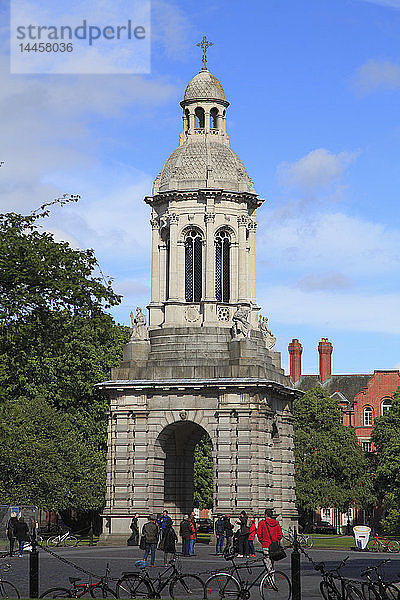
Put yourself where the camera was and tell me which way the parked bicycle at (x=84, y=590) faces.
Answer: facing to the right of the viewer

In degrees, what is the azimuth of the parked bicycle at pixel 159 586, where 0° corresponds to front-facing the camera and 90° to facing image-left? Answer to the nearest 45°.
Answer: approximately 270°

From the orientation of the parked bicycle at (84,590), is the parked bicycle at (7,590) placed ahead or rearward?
rearward

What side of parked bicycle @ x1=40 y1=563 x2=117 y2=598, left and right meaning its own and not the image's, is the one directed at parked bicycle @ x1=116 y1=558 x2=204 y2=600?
front

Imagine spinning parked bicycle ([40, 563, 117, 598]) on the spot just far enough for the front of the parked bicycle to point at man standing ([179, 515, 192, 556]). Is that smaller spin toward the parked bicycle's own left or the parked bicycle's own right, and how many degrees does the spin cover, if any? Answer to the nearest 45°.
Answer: approximately 90° to the parked bicycle's own left

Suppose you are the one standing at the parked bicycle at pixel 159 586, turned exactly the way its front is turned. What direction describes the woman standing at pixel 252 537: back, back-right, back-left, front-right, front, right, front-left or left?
left

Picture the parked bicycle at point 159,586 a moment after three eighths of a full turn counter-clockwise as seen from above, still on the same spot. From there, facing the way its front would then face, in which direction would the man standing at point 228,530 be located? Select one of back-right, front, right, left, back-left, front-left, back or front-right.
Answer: front-right

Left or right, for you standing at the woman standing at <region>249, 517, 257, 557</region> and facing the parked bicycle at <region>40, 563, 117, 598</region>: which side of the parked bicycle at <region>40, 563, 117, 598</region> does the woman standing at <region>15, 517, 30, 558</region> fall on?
right
